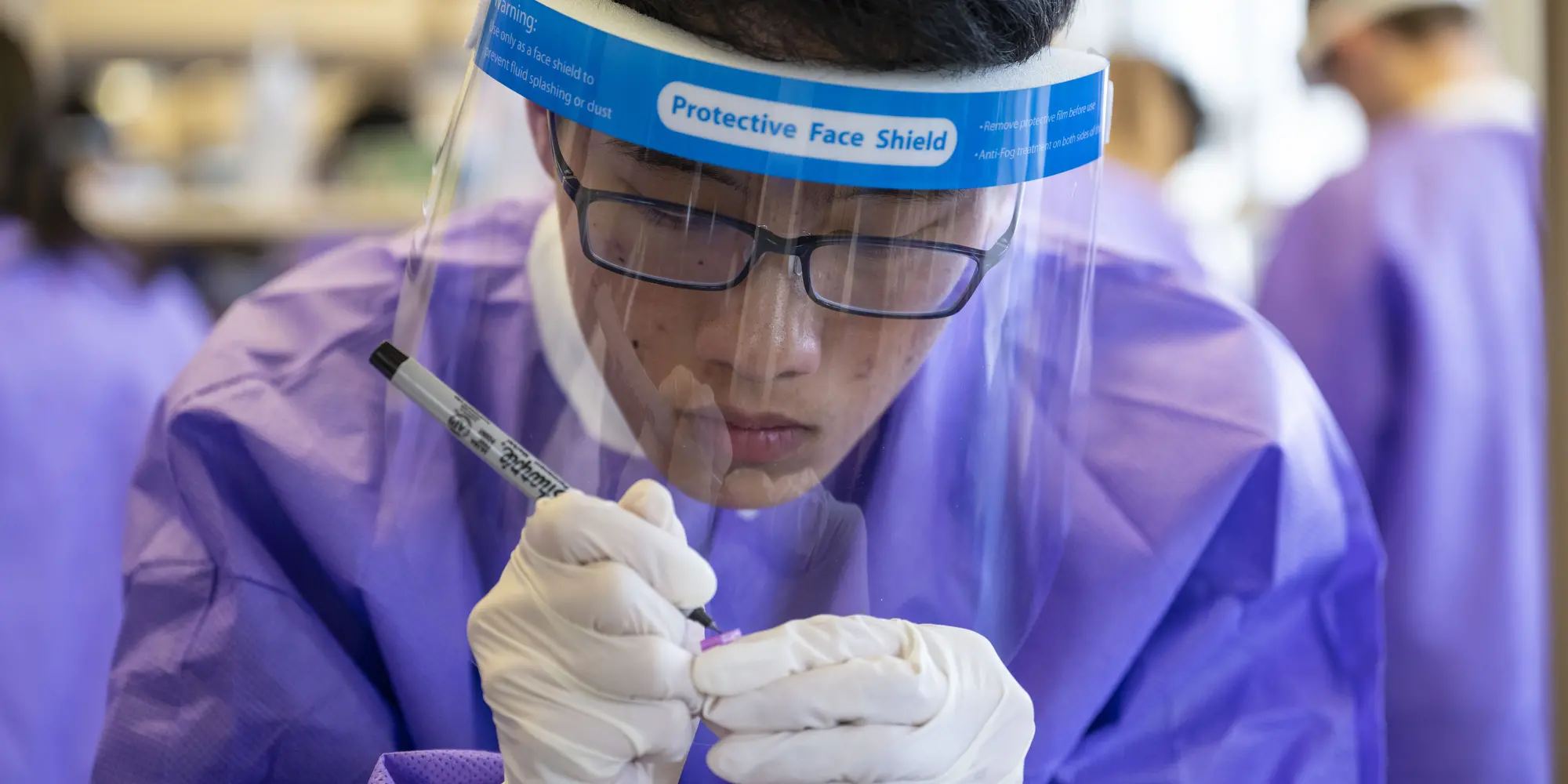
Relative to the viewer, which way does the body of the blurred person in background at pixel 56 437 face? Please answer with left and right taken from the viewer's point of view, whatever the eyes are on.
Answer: facing away from the viewer

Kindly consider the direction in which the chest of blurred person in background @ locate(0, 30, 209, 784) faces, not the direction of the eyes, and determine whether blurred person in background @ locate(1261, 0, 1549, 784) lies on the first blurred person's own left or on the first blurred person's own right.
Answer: on the first blurred person's own right

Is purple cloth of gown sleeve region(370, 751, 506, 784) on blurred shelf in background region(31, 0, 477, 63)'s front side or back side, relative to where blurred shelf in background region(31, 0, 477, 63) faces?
on the front side

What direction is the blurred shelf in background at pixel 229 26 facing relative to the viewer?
toward the camera

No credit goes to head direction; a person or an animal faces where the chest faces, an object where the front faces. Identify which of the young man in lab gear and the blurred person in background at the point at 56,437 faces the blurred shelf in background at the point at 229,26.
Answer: the blurred person in background

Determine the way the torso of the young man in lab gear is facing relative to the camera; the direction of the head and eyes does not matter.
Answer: toward the camera

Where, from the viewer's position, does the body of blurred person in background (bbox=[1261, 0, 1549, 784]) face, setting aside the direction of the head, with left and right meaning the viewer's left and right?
facing to the left of the viewer

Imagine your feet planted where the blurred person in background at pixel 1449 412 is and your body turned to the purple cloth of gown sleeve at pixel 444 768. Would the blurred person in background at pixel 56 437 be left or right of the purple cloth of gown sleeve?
right

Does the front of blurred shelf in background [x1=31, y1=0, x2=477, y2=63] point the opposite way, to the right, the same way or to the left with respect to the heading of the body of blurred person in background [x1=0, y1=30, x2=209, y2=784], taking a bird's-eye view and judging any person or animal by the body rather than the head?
the opposite way

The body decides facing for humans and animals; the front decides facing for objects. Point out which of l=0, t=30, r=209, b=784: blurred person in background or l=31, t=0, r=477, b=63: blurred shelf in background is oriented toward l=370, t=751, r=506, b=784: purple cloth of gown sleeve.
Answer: the blurred shelf in background

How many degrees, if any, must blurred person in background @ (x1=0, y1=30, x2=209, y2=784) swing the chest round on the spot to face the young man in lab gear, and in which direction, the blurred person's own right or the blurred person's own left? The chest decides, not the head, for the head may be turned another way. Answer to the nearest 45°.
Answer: approximately 180°

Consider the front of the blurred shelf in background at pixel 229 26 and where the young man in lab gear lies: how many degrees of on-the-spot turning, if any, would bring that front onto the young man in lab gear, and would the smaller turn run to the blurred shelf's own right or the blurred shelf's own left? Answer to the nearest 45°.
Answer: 0° — it already faces them

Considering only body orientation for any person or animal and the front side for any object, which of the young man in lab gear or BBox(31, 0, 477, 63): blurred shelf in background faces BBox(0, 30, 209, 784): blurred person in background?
the blurred shelf in background
